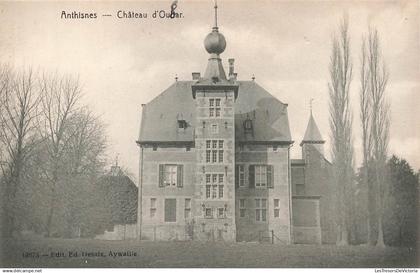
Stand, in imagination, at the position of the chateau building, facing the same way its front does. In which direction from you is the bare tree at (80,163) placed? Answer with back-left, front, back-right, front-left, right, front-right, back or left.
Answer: right

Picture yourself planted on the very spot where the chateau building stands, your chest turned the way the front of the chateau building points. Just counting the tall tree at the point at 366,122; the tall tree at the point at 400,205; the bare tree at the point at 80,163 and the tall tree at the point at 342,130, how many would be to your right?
1

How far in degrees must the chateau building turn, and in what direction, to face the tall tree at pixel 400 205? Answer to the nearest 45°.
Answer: approximately 45° to its left

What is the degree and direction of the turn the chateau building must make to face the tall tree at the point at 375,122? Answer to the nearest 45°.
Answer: approximately 45° to its left

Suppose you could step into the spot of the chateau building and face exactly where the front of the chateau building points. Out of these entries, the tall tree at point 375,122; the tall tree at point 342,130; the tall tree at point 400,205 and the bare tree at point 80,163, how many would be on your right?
1

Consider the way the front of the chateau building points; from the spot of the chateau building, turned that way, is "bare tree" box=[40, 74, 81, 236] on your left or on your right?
on your right

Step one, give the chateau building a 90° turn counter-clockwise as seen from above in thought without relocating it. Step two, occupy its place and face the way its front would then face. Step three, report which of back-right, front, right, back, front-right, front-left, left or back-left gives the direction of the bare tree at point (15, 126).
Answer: back-right

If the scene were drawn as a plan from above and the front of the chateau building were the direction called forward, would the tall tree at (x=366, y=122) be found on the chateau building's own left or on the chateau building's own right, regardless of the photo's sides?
on the chateau building's own left

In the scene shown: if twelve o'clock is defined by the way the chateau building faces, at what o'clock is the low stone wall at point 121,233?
The low stone wall is roughly at 4 o'clock from the chateau building.

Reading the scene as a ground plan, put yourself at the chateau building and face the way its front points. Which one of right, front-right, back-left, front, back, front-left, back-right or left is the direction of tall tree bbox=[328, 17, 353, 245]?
front-left

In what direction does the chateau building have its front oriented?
toward the camera
